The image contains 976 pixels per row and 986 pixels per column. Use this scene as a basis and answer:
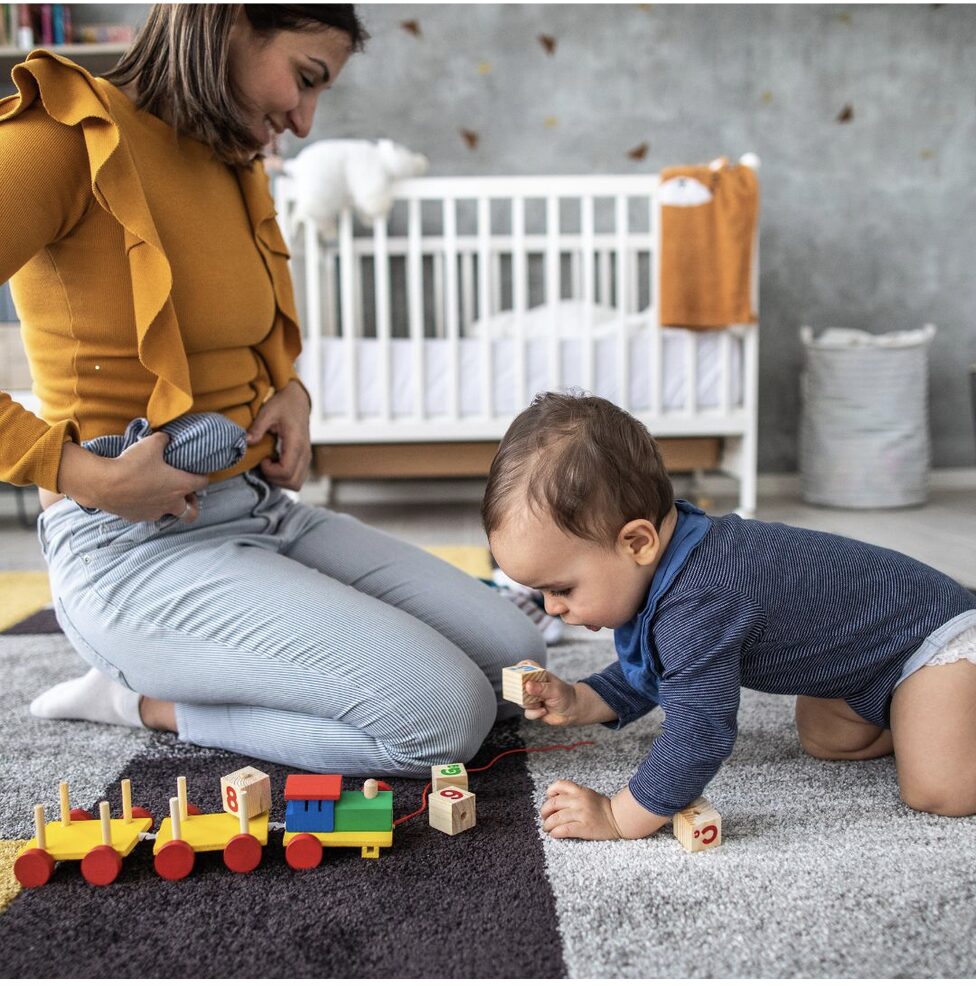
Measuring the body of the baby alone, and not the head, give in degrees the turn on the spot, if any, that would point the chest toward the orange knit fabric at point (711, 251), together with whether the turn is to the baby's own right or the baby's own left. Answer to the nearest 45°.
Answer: approximately 90° to the baby's own right

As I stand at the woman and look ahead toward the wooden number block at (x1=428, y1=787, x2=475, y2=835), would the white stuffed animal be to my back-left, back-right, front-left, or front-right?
back-left

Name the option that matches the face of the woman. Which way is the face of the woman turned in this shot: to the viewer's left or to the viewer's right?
to the viewer's right

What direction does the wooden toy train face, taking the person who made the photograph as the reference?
facing to the right of the viewer

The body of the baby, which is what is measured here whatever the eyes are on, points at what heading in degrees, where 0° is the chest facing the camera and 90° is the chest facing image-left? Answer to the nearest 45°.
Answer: approximately 90°
